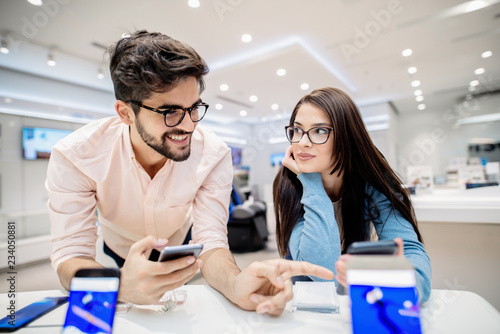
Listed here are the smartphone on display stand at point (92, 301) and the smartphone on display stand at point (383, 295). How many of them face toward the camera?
2

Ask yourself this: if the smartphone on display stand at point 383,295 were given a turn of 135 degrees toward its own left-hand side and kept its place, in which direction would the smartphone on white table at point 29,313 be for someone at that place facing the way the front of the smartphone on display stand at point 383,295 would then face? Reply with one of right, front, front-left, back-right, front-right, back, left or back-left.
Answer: back-left

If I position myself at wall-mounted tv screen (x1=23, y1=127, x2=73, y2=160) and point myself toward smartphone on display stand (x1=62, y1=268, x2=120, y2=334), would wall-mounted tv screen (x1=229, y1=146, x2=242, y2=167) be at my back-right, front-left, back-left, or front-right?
back-left

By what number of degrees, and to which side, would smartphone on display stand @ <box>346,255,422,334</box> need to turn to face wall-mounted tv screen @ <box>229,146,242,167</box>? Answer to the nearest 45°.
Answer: approximately 135° to its right

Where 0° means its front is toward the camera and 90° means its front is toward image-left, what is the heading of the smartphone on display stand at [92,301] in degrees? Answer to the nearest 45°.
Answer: approximately 0°

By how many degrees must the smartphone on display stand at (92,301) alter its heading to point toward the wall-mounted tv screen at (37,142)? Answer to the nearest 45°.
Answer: approximately 180°

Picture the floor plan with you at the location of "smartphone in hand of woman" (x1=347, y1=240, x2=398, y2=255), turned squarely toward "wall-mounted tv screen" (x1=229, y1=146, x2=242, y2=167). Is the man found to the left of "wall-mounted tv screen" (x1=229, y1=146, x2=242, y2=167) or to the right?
left

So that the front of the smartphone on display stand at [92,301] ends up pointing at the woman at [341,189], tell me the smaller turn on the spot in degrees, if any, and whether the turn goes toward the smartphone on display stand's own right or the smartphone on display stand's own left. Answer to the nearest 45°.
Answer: approximately 90° to the smartphone on display stand's own left

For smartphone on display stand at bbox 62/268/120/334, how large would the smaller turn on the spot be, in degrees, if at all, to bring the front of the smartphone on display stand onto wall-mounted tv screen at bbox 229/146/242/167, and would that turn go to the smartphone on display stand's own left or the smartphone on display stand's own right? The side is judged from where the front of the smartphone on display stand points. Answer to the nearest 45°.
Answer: approximately 135° to the smartphone on display stand's own left

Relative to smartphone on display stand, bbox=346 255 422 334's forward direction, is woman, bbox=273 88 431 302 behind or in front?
behind

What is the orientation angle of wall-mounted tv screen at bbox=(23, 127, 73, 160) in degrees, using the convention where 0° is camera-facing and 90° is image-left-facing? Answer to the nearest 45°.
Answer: approximately 315°

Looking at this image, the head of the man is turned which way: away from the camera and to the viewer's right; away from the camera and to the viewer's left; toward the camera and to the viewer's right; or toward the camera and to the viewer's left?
toward the camera and to the viewer's right
